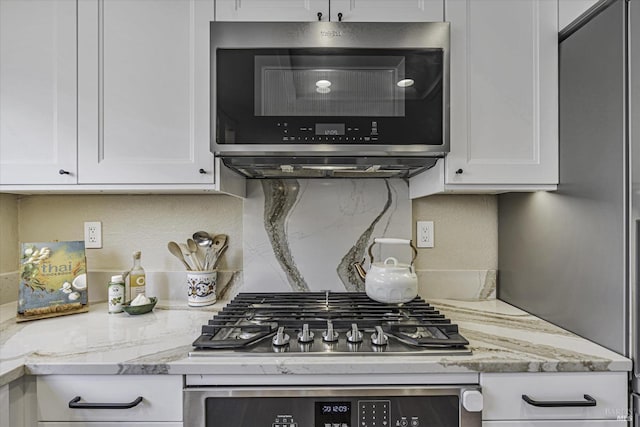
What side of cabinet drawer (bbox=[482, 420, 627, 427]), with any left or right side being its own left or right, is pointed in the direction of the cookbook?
right

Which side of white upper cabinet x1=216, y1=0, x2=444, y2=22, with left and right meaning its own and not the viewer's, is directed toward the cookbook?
right

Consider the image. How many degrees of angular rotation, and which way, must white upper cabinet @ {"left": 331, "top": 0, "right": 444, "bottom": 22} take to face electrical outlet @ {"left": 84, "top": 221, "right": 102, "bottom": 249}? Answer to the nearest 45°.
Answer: approximately 90° to its right

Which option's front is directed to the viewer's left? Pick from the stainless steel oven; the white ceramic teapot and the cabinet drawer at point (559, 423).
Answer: the white ceramic teapot

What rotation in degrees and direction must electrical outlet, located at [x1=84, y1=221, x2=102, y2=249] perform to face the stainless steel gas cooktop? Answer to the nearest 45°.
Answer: approximately 45° to its left

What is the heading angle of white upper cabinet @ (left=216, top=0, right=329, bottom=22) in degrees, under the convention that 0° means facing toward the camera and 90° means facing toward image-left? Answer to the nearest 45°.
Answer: approximately 0°

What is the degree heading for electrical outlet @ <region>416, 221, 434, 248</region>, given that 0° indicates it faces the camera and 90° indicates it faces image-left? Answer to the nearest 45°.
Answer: approximately 0°
